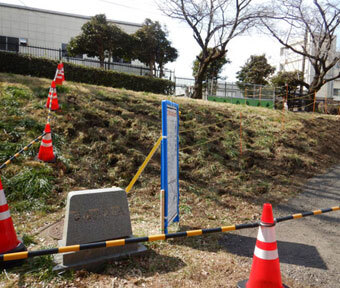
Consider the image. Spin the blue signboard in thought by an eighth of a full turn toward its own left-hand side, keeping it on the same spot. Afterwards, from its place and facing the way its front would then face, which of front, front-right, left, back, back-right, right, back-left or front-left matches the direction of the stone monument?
back

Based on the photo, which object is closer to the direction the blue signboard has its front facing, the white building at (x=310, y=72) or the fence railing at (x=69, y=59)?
the white building

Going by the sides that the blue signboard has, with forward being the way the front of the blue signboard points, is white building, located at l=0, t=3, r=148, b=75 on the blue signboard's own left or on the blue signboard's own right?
on the blue signboard's own left

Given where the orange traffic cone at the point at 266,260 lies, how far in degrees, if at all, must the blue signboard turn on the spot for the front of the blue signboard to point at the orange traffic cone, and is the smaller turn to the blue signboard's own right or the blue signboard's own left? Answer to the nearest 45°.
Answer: approximately 45° to the blue signboard's own right

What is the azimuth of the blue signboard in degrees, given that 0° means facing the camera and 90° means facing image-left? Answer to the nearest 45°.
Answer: approximately 270°

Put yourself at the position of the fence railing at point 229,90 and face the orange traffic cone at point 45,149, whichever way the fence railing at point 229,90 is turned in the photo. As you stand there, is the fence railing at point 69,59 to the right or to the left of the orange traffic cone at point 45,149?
right

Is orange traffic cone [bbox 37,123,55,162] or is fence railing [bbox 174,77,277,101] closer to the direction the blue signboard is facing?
the fence railing
